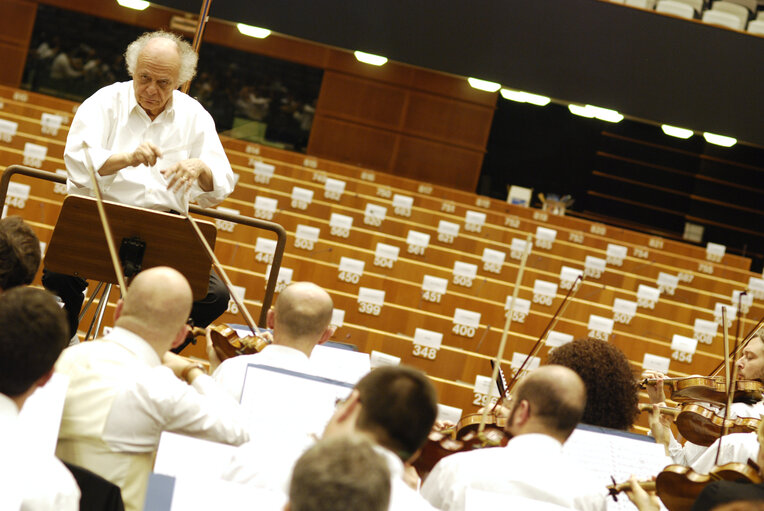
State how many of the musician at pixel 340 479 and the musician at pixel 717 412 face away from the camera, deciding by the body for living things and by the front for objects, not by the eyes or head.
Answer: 1

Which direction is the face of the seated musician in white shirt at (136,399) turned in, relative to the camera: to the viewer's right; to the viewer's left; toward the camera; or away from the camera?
away from the camera

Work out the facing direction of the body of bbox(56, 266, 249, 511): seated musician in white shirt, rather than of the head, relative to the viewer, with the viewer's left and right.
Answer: facing away from the viewer and to the right of the viewer

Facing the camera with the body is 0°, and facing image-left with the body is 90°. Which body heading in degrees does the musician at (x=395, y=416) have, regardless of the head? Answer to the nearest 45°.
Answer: approximately 135°

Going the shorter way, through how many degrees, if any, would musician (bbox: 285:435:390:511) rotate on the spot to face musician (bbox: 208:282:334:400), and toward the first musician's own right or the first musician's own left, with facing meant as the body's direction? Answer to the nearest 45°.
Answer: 0° — they already face them

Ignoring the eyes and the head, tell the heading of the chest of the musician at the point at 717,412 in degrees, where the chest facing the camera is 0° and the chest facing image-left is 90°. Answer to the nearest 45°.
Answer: approximately 90°

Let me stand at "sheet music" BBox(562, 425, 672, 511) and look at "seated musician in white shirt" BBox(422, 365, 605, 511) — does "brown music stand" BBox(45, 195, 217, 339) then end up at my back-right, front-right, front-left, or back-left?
front-right

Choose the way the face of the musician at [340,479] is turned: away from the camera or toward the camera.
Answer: away from the camera

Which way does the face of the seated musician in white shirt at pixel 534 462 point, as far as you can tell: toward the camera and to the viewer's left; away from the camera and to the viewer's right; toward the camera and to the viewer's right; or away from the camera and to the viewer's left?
away from the camera and to the viewer's left

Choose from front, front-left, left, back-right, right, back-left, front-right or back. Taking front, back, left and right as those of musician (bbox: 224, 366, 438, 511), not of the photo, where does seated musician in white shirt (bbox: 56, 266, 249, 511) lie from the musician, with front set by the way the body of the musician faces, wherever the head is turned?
front

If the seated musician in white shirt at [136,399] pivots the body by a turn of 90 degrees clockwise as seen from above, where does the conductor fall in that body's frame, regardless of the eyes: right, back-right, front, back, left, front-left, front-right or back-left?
back-left

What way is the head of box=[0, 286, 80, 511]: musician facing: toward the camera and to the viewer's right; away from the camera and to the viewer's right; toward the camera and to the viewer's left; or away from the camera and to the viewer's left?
away from the camera and to the viewer's right

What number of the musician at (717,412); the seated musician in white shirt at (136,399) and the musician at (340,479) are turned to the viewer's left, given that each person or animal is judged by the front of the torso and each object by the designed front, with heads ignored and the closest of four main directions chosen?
1

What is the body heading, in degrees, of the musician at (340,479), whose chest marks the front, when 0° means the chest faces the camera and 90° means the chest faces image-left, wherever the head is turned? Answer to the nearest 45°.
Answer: approximately 180°
